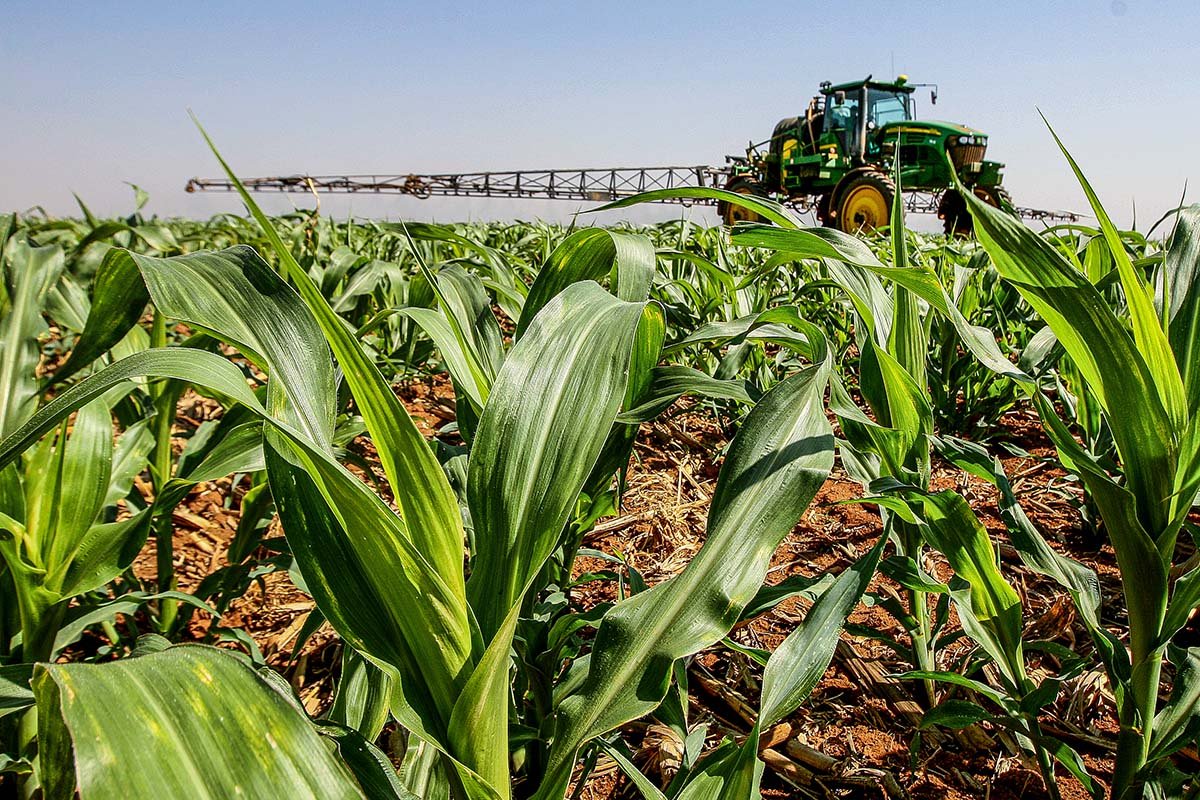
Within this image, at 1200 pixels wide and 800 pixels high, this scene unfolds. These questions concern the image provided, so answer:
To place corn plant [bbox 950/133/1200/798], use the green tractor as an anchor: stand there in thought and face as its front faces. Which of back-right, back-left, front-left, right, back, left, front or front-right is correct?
front-right

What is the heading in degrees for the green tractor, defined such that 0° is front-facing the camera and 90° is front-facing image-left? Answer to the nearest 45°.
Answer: approximately 315°
